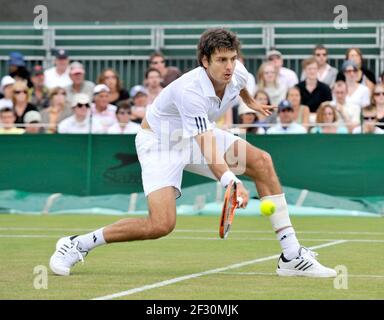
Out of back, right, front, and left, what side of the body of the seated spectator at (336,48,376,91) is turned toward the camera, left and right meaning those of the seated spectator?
front

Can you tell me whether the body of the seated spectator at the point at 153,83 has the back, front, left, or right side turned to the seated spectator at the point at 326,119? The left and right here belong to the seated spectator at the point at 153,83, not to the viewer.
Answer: left

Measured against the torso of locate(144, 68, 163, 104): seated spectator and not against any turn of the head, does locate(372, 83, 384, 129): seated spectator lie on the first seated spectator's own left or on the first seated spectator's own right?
on the first seated spectator's own left

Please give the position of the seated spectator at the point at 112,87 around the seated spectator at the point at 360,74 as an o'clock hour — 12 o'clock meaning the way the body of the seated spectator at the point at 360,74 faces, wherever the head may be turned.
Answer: the seated spectator at the point at 112,87 is roughly at 3 o'clock from the seated spectator at the point at 360,74.

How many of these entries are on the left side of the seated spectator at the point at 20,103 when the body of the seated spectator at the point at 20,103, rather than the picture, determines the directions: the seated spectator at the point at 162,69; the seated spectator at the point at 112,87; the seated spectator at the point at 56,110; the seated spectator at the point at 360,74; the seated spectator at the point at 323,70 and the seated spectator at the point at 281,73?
6

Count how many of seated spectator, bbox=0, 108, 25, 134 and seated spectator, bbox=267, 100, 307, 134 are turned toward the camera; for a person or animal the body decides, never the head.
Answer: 2

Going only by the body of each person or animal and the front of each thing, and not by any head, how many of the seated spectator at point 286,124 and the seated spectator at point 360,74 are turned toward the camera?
2

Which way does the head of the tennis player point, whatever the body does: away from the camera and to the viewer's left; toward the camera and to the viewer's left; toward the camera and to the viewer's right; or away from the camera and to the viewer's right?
toward the camera and to the viewer's right
